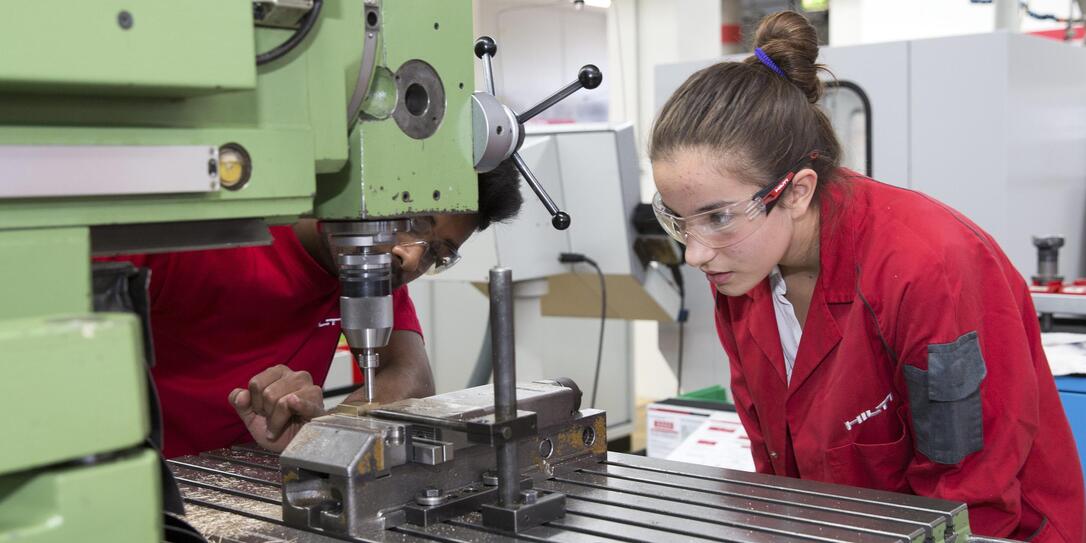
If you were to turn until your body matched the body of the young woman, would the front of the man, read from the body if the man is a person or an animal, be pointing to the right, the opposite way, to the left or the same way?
to the left

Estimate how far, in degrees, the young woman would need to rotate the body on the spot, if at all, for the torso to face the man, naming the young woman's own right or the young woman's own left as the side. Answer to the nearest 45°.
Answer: approximately 45° to the young woman's own right

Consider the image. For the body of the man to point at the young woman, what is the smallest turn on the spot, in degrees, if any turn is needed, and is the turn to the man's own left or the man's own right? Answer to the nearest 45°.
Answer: approximately 45° to the man's own left

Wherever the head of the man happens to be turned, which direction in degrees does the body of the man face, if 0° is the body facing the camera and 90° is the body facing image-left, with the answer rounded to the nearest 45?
approximately 0°

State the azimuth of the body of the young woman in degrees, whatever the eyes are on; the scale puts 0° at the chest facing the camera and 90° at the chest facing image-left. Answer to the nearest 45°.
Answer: approximately 45°
